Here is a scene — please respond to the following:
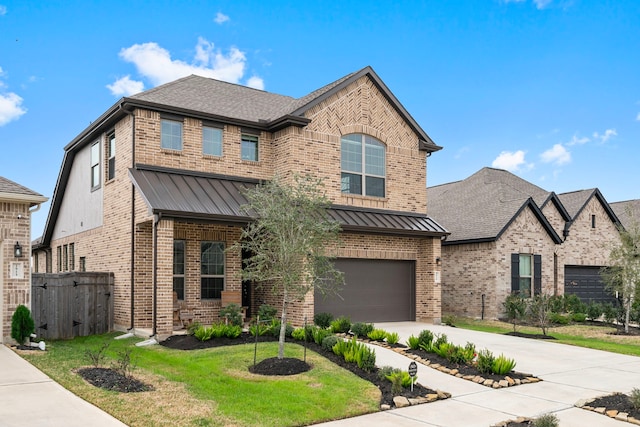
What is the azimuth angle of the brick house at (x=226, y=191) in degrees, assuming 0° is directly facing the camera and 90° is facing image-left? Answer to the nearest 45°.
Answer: approximately 315°

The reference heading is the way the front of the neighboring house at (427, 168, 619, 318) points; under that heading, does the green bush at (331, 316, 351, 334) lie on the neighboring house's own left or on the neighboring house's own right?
on the neighboring house's own right

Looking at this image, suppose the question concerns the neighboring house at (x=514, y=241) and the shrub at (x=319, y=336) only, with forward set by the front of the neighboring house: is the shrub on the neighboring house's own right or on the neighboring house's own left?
on the neighboring house's own right

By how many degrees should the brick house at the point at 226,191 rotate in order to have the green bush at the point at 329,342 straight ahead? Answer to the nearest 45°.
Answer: approximately 45° to its right

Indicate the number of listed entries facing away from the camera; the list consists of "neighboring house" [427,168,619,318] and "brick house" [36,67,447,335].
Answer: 0

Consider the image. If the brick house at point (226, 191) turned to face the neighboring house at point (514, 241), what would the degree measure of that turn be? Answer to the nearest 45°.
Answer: approximately 90° to its left

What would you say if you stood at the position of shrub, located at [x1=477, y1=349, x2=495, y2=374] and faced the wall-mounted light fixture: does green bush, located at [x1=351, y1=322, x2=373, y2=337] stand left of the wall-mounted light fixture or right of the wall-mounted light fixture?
right

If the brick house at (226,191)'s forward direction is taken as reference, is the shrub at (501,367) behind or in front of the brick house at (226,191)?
in front

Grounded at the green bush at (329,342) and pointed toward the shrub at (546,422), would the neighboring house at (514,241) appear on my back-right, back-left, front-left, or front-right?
back-left

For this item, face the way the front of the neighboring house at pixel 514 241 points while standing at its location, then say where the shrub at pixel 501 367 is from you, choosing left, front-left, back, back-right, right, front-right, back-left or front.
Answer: front-right

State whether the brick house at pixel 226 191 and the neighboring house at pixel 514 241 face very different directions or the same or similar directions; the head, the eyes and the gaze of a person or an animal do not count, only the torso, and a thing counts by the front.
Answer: same or similar directions
